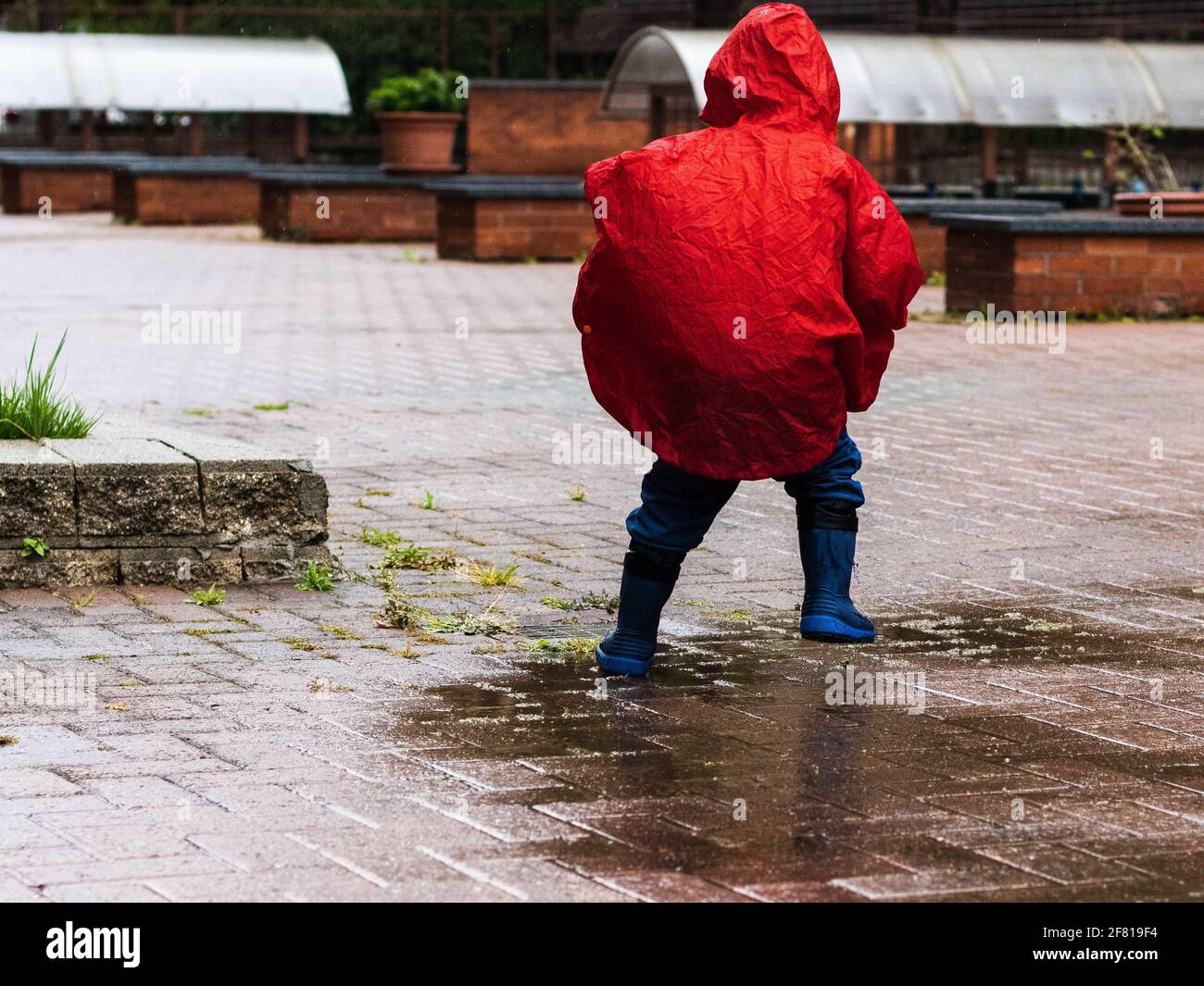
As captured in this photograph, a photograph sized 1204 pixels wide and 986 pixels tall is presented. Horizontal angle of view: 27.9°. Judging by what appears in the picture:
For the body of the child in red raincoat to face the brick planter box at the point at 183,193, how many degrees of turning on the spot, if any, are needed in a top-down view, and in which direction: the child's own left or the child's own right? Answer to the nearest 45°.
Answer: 0° — they already face it

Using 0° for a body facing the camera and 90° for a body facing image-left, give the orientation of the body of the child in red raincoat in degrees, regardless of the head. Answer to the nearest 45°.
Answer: approximately 180°

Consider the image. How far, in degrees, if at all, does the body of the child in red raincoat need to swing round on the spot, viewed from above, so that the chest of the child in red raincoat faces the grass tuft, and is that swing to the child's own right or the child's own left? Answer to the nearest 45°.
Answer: approximately 45° to the child's own left

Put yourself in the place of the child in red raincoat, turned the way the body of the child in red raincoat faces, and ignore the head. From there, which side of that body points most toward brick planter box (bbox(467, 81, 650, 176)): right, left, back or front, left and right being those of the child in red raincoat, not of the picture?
front

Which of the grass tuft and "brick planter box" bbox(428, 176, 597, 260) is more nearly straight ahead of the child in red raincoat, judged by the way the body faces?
the brick planter box

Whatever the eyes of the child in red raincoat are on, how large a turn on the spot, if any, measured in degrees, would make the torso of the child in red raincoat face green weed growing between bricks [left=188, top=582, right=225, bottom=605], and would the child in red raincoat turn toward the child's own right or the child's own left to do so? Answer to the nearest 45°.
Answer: approximately 45° to the child's own left

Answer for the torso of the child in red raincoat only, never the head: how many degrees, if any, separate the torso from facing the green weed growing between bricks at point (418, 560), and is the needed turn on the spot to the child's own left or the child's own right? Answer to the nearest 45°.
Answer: approximately 45° to the child's own left

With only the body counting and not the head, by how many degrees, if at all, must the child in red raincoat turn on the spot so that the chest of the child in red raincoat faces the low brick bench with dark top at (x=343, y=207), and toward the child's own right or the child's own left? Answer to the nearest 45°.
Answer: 0° — they already face it

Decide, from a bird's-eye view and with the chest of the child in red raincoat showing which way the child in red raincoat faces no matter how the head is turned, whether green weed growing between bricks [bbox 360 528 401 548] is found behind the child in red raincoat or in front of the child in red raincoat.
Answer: in front

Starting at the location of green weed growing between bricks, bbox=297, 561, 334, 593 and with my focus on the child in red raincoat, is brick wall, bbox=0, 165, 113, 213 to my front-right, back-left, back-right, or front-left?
back-left

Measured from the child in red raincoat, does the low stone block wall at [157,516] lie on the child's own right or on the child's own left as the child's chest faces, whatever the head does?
on the child's own left

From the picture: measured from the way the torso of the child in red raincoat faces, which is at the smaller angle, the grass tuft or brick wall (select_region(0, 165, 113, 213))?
the brick wall

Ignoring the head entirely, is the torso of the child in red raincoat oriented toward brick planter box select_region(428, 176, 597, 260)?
yes
